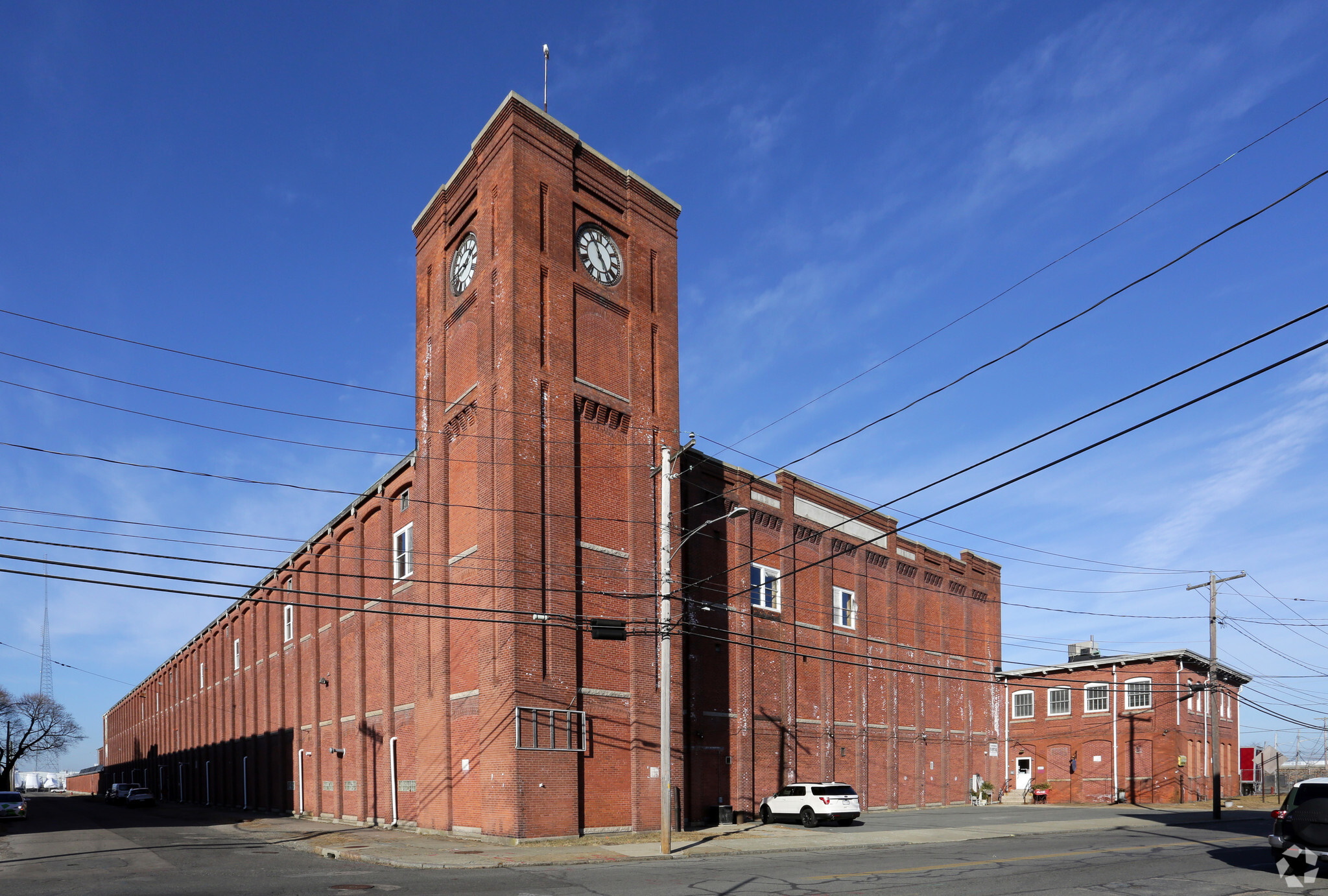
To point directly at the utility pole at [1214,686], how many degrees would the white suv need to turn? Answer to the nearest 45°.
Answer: approximately 90° to its right

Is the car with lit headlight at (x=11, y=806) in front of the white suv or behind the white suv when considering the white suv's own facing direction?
in front

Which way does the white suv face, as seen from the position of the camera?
facing away from the viewer and to the left of the viewer
